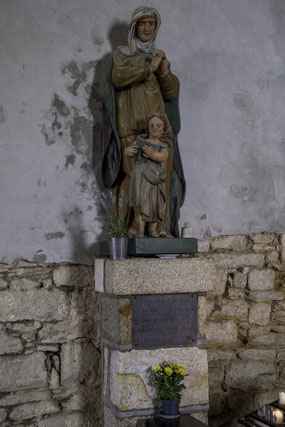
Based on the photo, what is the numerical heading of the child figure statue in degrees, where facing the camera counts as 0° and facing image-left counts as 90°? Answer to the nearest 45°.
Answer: approximately 0°
